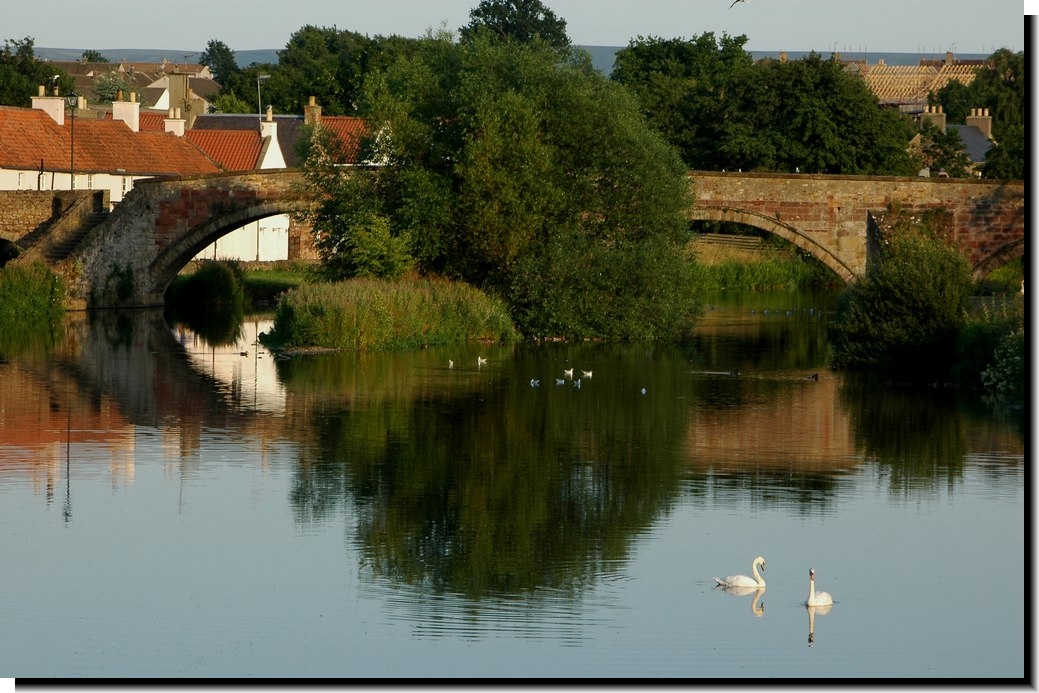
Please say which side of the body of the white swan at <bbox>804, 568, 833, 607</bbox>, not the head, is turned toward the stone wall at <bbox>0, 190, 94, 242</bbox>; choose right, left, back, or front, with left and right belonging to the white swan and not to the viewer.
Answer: right

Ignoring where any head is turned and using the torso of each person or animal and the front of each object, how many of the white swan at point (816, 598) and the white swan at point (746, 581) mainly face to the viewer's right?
1

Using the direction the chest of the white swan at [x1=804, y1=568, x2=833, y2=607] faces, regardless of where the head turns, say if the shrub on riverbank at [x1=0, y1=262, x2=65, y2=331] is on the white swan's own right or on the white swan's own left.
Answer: on the white swan's own right

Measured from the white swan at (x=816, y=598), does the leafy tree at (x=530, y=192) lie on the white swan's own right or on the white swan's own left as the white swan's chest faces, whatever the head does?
on the white swan's own right

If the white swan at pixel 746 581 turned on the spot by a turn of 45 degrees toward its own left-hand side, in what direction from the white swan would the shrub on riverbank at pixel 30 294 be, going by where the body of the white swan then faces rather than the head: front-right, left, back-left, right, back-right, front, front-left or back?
left

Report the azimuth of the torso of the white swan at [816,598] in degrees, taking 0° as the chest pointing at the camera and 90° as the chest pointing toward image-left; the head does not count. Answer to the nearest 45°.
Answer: approximately 45°

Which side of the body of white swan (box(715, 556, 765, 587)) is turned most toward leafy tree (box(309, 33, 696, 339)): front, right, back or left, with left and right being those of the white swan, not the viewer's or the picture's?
left

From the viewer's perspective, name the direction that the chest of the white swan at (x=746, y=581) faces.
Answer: to the viewer's right

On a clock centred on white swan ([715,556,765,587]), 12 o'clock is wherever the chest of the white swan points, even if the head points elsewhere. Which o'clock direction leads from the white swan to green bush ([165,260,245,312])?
The green bush is roughly at 8 o'clock from the white swan.

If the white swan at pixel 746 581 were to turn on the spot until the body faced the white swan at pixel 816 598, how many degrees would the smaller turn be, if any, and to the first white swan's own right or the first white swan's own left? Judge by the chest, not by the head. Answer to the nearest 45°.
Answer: approximately 45° to the first white swan's own right
